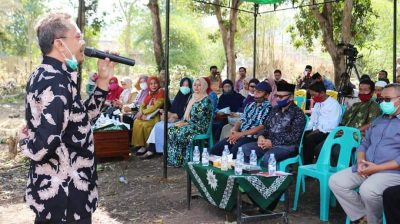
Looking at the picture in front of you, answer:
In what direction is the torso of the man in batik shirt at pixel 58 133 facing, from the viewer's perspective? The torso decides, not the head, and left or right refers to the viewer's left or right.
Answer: facing to the right of the viewer

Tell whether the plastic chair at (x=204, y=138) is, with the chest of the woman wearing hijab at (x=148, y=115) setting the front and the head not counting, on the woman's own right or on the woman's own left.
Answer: on the woman's own left

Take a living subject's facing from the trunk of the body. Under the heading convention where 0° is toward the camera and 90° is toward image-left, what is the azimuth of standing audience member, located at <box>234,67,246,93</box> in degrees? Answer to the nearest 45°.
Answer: approximately 45°

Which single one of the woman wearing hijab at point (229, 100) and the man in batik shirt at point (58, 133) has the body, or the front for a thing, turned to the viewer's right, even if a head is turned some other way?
the man in batik shirt

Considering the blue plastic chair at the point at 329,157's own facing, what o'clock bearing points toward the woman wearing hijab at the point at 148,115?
The woman wearing hijab is roughly at 3 o'clock from the blue plastic chair.

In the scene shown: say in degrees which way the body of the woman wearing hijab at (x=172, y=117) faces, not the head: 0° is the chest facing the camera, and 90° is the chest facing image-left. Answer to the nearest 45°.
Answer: approximately 45°

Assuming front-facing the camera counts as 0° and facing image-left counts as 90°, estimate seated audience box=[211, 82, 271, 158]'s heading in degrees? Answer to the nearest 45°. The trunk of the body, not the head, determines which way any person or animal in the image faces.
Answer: approximately 45°

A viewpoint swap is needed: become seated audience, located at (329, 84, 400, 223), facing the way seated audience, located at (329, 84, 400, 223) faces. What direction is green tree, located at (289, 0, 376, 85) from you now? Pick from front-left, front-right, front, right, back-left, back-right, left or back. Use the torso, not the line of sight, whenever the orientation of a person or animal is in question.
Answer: back-right

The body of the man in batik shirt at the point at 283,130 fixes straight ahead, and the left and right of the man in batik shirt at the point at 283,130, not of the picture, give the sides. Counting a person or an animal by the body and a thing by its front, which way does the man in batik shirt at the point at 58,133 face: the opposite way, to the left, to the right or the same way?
the opposite way

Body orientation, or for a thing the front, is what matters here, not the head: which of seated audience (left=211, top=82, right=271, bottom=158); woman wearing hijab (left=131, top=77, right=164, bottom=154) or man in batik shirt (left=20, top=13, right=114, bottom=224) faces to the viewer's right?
the man in batik shirt
